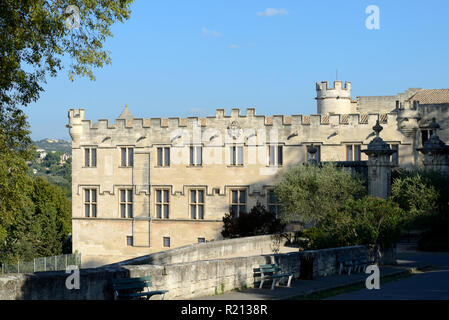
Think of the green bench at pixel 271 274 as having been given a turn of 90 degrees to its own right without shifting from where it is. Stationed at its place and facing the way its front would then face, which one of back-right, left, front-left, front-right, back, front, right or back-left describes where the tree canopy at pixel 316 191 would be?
back-right

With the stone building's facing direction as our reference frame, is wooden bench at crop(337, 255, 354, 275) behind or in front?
in front

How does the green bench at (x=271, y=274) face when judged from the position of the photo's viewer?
facing the viewer and to the right of the viewer

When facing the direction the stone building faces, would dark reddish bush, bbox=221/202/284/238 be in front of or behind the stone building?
in front

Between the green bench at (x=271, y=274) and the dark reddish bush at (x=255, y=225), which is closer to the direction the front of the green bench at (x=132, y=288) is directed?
the green bench

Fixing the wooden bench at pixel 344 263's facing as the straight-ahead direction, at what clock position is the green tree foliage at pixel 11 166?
The green tree foliage is roughly at 4 o'clock from the wooden bench.

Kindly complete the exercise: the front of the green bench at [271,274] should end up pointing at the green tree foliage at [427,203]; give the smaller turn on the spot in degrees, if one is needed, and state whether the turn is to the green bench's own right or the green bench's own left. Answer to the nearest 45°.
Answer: approximately 90° to the green bench's own left

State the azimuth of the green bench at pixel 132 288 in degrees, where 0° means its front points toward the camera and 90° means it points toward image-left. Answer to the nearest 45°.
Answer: approximately 315°

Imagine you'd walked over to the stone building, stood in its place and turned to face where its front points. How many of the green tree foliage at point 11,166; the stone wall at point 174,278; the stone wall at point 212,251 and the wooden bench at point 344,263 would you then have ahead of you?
4

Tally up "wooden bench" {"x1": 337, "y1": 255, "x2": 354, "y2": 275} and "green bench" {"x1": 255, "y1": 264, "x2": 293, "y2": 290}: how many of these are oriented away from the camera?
0

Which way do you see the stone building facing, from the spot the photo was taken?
facing the viewer
